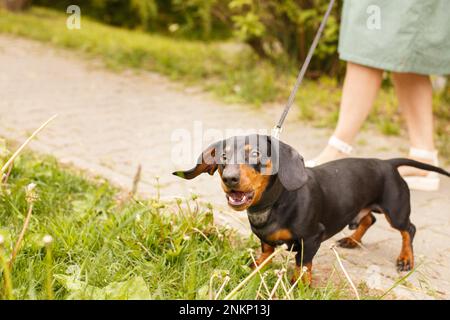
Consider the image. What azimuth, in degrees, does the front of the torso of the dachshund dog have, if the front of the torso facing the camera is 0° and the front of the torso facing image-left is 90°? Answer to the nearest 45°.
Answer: approximately 45°

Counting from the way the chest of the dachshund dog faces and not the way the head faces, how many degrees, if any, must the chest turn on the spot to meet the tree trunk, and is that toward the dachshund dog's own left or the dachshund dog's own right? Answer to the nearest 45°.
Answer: approximately 90° to the dachshund dog's own right
